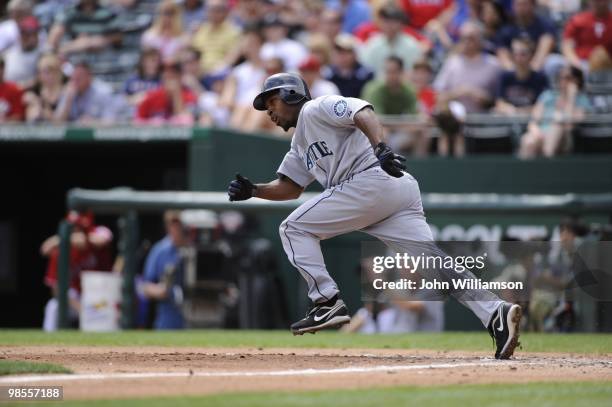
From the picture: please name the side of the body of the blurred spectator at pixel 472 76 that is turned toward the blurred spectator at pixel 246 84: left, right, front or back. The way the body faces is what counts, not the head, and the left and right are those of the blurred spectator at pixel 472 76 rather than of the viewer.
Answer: right

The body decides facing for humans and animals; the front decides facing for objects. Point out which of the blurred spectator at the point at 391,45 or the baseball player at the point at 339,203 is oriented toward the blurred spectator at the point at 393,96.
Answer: the blurred spectator at the point at 391,45

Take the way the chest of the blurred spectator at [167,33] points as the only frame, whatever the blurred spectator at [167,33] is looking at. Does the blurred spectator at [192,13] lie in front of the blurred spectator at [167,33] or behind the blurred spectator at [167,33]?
behind

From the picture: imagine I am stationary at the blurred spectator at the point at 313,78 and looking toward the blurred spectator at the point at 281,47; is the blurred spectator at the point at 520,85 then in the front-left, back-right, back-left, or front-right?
back-right

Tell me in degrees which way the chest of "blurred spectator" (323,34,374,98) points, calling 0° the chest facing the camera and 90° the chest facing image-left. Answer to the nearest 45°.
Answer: approximately 0°

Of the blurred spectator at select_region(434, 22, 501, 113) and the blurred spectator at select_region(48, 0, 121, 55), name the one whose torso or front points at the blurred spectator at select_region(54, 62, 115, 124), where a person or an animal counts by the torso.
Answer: the blurred spectator at select_region(48, 0, 121, 55)

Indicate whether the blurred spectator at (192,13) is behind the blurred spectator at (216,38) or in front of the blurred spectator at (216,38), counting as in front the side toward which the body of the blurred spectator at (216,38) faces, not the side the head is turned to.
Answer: behind

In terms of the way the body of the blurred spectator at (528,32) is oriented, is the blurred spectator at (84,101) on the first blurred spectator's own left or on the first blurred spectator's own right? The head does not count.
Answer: on the first blurred spectator's own right

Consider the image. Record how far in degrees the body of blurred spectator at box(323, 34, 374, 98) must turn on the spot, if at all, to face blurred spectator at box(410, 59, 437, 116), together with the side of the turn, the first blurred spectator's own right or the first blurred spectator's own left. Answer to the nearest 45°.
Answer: approximately 90° to the first blurred spectator's own left
